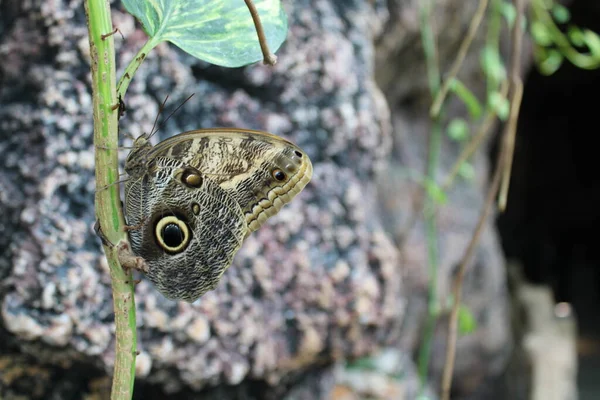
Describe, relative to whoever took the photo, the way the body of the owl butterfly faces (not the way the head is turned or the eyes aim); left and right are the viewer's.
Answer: facing to the left of the viewer

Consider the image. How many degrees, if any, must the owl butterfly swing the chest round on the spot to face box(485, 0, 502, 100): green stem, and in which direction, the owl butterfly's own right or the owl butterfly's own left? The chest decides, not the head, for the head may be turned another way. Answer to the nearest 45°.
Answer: approximately 135° to the owl butterfly's own right

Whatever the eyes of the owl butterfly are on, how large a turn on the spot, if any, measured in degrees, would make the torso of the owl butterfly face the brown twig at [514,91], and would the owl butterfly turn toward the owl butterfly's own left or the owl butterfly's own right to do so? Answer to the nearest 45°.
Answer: approximately 135° to the owl butterfly's own right

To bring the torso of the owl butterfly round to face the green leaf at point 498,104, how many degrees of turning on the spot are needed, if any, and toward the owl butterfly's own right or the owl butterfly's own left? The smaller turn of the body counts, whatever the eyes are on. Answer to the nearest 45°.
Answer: approximately 135° to the owl butterfly's own right
